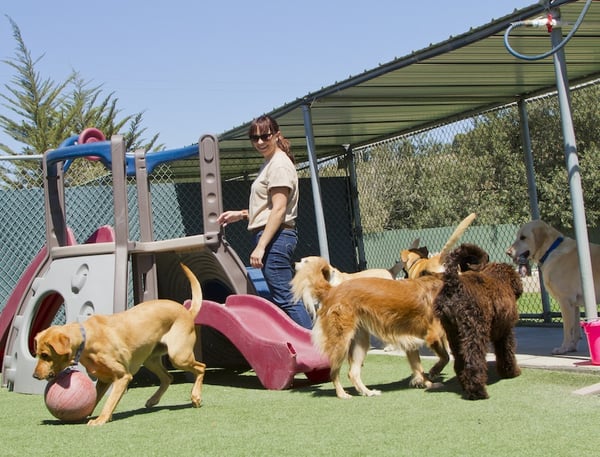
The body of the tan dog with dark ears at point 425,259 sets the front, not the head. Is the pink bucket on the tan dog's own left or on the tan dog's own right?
on the tan dog's own left

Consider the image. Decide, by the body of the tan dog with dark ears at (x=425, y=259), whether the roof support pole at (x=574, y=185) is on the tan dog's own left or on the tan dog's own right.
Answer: on the tan dog's own left

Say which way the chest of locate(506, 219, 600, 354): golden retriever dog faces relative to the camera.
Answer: to the viewer's left

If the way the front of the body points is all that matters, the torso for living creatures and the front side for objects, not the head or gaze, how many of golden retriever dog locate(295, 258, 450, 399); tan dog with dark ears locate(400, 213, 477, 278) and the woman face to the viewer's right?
1

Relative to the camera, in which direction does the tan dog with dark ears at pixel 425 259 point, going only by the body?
to the viewer's left

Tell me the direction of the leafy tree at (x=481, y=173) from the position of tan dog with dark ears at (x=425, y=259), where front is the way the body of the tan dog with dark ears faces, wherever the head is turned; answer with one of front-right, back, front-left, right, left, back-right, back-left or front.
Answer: right

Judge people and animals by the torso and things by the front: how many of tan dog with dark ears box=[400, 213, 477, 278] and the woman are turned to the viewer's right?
0

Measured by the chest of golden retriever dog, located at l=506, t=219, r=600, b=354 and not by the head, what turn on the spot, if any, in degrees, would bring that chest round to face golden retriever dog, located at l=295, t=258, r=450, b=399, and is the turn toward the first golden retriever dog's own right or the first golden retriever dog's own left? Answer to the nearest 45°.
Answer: approximately 45° to the first golden retriever dog's own left

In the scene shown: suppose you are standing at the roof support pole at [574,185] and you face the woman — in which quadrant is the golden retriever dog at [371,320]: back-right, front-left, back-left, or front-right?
front-left
